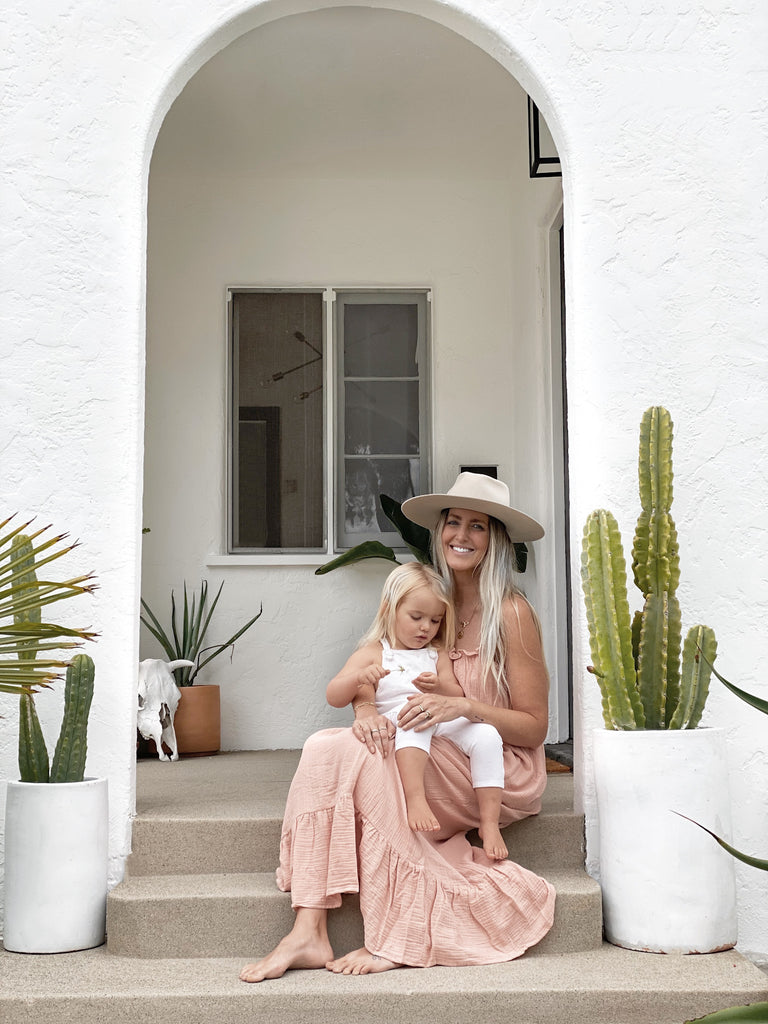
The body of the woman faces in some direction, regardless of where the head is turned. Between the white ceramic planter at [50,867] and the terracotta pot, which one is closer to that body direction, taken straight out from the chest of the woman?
the white ceramic planter

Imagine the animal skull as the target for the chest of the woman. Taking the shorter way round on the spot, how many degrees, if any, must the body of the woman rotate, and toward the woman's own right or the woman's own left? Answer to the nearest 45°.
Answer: approximately 90° to the woman's own right

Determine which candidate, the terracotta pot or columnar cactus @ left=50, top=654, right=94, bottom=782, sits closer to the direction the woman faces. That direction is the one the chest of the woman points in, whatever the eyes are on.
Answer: the columnar cactus

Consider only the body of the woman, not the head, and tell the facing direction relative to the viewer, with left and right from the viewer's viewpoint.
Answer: facing the viewer and to the left of the viewer

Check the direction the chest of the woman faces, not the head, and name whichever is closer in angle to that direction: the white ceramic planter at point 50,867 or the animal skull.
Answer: the white ceramic planter

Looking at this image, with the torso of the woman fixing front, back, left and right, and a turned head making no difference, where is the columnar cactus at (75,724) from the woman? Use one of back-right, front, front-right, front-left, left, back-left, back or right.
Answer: front-right

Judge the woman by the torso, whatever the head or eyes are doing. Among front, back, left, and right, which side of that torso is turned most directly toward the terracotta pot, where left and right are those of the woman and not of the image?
right

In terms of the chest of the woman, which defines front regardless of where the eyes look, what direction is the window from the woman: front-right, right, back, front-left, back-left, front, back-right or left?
back-right
